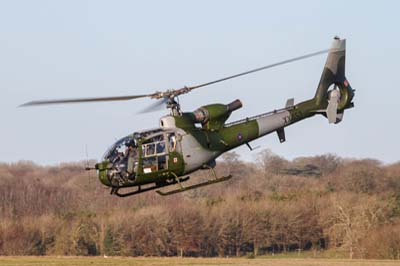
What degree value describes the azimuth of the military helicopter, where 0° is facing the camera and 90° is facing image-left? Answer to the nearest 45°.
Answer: approximately 45°
